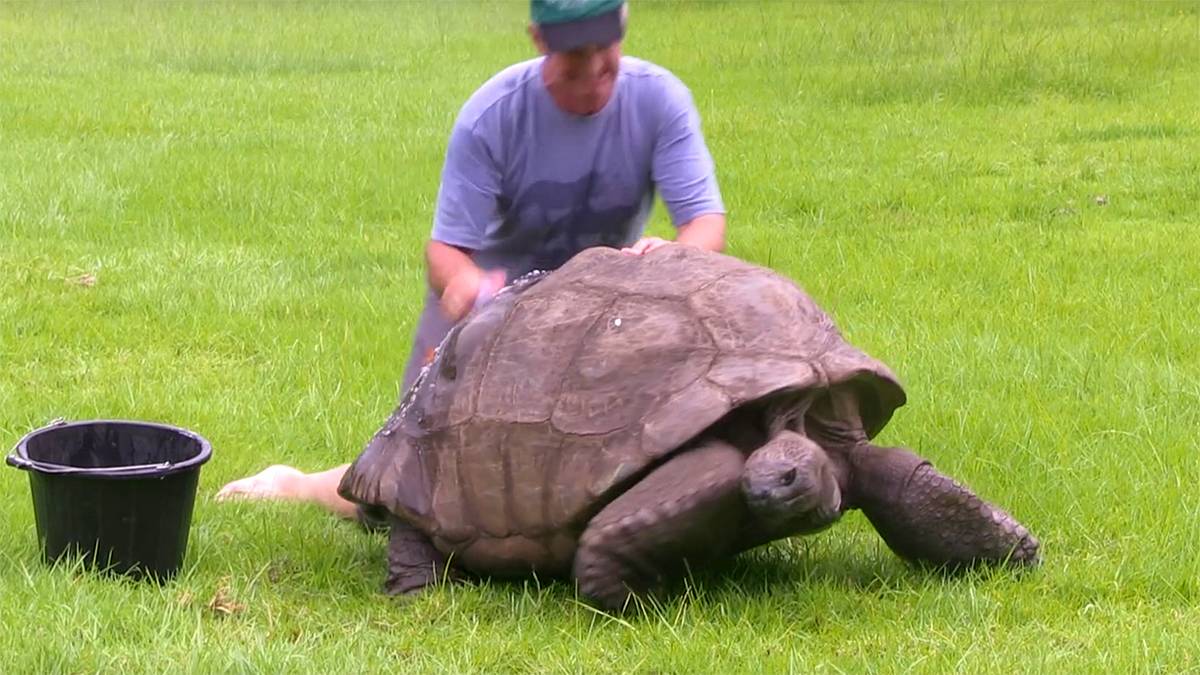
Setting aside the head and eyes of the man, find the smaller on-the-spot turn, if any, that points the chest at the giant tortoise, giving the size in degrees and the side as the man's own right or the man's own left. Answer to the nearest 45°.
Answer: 0° — they already face it

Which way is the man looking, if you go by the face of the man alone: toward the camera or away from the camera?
toward the camera

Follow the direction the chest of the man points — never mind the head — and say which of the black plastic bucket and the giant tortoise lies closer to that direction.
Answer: the giant tortoise

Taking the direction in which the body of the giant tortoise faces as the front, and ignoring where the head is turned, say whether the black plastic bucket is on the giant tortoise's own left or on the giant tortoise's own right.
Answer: on the giant tortoise's own right

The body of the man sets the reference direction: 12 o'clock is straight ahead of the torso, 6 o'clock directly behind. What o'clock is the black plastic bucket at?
The black plastic bucket is roughly at 2 o'clock from the man.

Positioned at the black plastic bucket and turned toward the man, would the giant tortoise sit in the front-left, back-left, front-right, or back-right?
front-right

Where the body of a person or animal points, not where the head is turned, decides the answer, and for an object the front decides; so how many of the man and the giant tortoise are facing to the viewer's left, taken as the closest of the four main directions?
0

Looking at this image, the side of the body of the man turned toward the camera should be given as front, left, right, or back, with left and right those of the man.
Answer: front

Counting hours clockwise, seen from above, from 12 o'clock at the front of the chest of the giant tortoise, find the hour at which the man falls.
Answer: The man is roughly at 7 o'clock from the giant tortoise.

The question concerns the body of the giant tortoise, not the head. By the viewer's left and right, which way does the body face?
facing the viewer and to the right of the viewer

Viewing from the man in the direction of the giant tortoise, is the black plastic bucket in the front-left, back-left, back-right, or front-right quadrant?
front-right
